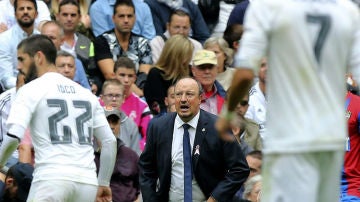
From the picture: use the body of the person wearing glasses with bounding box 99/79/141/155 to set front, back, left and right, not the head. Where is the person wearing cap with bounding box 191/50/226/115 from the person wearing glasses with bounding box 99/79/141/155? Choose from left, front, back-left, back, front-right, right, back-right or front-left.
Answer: left

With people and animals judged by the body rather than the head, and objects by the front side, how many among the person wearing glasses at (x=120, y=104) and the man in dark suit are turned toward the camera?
2

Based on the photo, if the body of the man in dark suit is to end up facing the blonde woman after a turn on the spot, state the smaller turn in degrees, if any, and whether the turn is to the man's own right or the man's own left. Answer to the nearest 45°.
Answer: approximately 180°

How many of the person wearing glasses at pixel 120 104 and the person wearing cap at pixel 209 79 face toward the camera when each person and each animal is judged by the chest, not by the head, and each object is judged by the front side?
2

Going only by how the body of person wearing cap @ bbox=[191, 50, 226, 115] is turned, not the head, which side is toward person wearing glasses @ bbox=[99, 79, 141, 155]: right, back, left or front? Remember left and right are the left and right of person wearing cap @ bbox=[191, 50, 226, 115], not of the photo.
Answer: right

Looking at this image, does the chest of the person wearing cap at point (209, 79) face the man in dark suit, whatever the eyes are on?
yes

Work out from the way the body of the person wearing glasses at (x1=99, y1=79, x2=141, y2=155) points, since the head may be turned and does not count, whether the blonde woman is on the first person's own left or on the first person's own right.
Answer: on the first person's own left

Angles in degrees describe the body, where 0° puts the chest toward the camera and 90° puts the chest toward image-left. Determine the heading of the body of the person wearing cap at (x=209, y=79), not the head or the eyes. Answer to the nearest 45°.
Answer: approximately 0°

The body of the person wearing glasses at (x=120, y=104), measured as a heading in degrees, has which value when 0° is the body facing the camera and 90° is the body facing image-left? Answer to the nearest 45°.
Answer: approximately 0°

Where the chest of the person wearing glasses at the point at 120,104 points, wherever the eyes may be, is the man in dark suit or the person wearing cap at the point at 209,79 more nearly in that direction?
the man in dark suit
